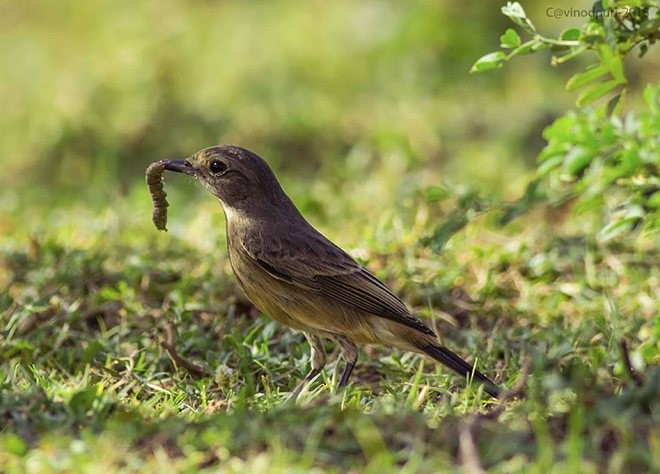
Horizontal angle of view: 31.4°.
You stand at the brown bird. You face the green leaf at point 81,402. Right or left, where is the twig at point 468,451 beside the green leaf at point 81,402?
left

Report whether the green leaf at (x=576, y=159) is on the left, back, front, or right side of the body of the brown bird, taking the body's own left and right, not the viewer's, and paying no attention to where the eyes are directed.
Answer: back

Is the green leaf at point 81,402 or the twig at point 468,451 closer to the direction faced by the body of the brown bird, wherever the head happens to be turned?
the green leaf

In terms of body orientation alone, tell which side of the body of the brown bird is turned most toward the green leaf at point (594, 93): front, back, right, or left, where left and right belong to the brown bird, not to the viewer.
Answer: back

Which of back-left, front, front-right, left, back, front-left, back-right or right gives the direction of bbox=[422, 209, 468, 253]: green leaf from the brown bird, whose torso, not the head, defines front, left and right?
back-right

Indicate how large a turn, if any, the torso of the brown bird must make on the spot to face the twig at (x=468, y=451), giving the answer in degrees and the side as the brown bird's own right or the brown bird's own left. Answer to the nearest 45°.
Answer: approximately 90° to the brown bird's own left

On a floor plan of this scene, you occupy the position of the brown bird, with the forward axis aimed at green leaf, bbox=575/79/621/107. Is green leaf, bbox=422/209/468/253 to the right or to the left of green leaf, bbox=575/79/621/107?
left

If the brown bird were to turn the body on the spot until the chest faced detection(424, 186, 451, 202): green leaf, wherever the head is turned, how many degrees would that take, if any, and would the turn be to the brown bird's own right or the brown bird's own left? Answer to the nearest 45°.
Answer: approximately 135° to the brown bird's own right

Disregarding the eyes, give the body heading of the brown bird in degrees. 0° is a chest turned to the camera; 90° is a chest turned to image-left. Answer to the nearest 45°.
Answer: approximately 90°

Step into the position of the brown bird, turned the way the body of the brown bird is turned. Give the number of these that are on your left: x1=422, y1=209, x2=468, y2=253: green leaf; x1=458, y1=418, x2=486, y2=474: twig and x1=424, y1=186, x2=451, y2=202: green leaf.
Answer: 1

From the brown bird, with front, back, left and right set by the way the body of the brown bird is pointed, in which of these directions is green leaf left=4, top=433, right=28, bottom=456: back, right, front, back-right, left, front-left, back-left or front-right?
front-left

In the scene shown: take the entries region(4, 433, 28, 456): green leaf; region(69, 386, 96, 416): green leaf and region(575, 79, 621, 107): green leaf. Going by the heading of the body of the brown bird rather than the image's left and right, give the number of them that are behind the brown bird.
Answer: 1

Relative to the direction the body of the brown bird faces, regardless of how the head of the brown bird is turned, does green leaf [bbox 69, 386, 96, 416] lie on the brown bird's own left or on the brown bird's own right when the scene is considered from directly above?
on the brown bird's own left
